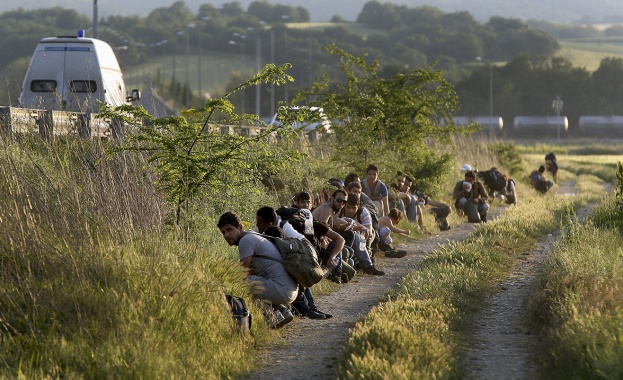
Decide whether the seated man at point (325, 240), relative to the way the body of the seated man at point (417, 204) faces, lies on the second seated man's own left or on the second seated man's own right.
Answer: on the second seated man's own right

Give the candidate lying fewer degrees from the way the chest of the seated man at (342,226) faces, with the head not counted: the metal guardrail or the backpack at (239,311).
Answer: the backpack

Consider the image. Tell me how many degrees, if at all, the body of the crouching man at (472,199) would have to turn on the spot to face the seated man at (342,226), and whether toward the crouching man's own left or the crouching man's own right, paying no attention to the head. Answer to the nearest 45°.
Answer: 0° — they already face them

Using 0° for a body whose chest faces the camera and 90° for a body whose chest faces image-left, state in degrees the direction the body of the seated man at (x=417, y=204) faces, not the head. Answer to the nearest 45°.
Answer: approximately 315°

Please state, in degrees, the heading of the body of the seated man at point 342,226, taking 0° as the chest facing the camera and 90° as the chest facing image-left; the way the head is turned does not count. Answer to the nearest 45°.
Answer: approximately 315°
